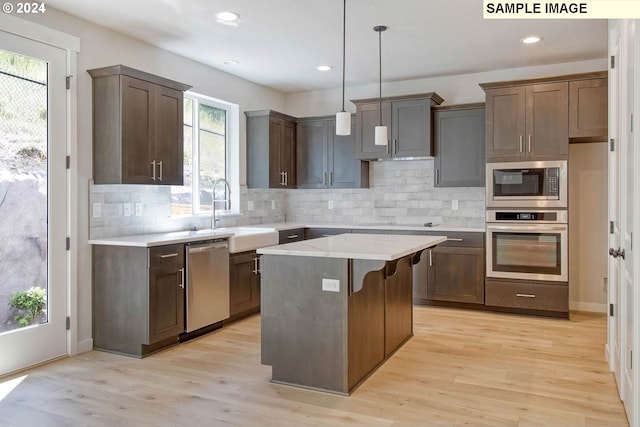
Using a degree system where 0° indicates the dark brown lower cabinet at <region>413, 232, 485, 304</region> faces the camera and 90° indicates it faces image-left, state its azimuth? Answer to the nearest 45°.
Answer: approximately 0°

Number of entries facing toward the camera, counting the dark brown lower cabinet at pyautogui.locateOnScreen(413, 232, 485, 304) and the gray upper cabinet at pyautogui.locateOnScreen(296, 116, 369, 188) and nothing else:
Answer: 2

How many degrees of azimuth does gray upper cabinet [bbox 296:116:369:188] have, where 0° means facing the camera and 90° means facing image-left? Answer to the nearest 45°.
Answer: approximately 0°

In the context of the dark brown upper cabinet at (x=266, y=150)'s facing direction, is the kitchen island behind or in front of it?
in front

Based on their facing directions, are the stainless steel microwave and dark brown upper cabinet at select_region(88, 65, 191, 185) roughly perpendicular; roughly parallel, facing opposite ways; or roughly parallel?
roughly perpendicular

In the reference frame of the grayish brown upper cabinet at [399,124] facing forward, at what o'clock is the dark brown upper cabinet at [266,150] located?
the dark brown upper cabinet at [266,150] is roughly at 3 o'clock from the grayish brown upper cabinet at [399,124].

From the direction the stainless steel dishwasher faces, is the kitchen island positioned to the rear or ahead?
ahead

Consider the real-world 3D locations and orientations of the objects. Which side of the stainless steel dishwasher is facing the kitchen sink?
left

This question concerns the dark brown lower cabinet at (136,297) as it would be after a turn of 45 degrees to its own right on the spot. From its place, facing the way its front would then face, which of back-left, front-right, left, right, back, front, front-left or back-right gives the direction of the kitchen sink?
back-left

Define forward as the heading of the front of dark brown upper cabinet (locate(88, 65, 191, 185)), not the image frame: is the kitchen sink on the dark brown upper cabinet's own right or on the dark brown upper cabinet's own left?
on the dark brown upper cabinet's own left

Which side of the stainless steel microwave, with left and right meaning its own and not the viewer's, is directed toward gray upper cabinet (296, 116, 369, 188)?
right

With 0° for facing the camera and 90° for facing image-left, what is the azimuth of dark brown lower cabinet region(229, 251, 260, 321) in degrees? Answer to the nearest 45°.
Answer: approximately 315°
